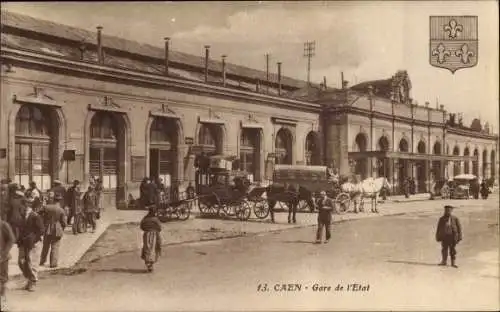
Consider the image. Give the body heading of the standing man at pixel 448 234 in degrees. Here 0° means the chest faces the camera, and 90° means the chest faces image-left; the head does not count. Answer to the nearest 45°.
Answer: approximately 0°

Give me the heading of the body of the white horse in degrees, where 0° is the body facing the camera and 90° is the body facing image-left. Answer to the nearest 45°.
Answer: approximately 270°

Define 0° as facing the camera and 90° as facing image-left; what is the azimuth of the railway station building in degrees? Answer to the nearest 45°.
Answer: approximately 315°

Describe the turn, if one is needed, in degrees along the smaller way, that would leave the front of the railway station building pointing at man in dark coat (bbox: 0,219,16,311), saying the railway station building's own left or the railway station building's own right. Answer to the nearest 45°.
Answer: approximately 90° to the railway station building's own right

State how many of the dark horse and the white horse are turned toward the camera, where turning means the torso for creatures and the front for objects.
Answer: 0

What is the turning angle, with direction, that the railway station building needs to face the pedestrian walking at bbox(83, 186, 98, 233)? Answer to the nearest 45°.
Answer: approximately 90° to its right
